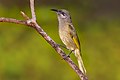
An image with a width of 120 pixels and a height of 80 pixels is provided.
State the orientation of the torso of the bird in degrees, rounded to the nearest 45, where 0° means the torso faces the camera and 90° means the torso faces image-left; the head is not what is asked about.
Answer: approximately 90°
